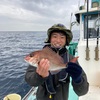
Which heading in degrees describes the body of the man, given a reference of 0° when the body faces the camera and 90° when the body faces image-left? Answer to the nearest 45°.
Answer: approximately 0°

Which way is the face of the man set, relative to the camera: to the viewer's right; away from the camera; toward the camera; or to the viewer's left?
toward the camera
